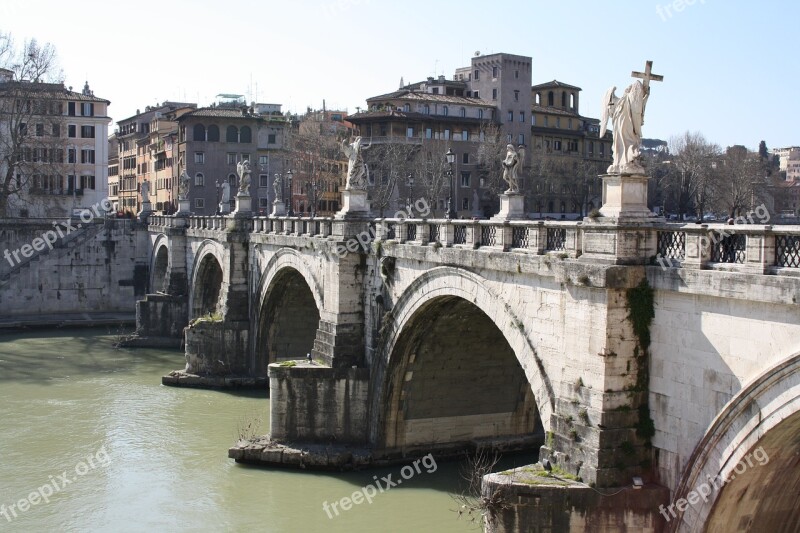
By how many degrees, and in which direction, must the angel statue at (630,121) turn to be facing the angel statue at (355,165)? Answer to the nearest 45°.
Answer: approximately 90° to its left

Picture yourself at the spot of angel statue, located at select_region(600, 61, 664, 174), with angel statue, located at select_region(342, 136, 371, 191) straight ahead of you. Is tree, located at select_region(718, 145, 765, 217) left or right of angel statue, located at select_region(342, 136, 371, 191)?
right

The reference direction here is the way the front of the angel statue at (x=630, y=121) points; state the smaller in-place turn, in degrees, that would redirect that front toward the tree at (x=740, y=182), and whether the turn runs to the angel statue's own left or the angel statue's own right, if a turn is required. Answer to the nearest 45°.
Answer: approximately 45° to the angel statue's own left

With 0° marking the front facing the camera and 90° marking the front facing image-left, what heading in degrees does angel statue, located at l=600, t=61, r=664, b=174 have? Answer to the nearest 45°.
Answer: approximately 225°
